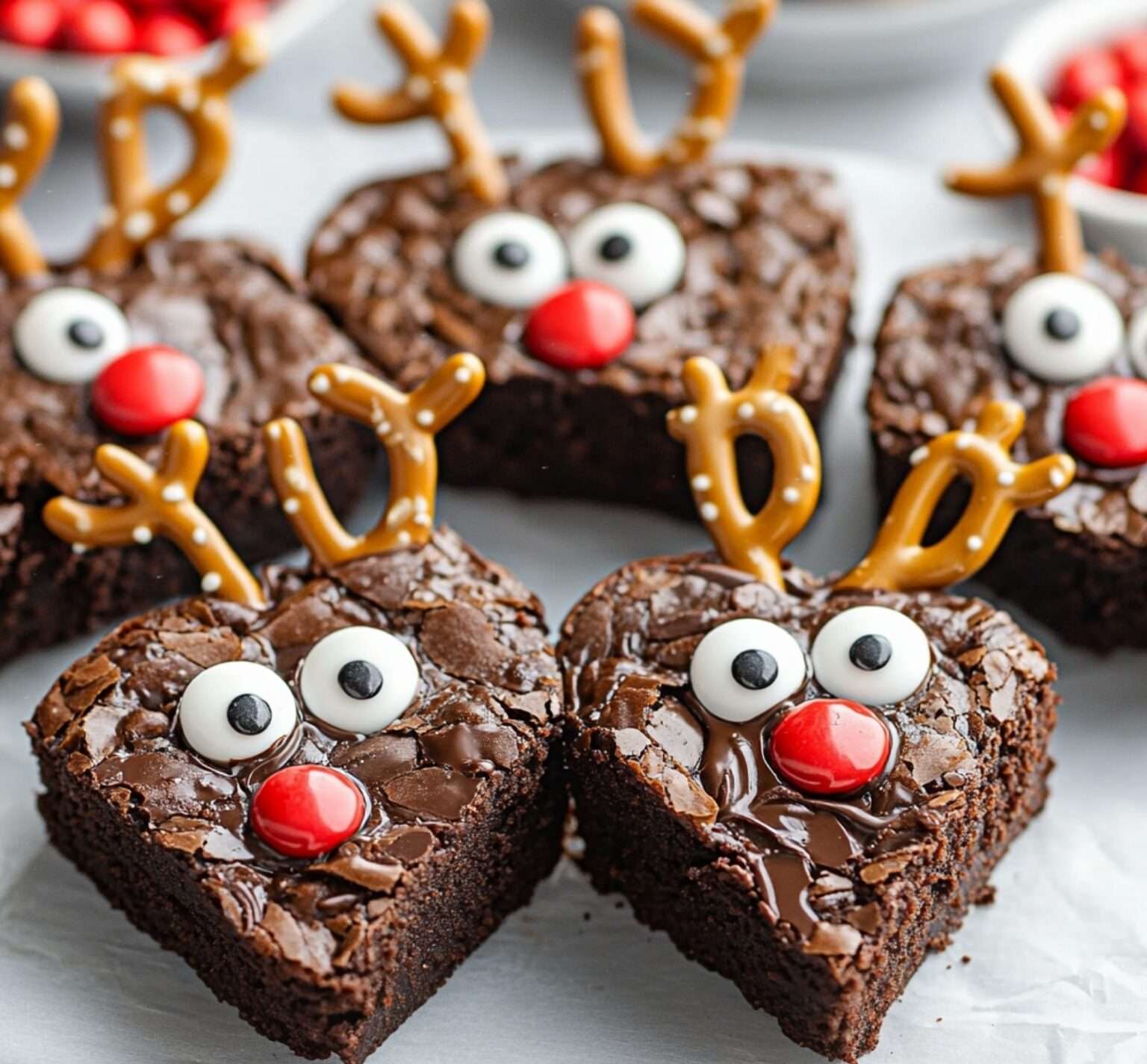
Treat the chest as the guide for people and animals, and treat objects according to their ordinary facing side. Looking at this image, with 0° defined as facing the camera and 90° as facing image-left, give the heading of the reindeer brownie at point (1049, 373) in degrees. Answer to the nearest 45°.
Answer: approximately 0°

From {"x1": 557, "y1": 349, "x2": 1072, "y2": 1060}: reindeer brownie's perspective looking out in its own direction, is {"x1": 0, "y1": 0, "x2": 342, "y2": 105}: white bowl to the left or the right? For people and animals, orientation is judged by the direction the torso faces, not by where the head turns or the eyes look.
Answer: on its right

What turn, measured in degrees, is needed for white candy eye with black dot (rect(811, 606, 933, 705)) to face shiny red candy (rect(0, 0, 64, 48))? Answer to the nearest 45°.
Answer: approximately 135° to its right

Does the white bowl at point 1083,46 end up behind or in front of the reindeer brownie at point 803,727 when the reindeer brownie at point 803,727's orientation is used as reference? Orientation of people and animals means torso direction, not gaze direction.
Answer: behind

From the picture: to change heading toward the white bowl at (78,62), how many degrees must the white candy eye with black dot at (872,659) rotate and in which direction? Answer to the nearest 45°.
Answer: approximately 135° to its right

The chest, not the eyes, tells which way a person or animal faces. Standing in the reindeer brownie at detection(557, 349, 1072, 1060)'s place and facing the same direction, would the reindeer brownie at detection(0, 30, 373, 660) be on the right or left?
on its right

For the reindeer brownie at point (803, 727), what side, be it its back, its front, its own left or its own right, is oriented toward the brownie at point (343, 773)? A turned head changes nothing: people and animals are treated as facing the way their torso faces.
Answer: right
